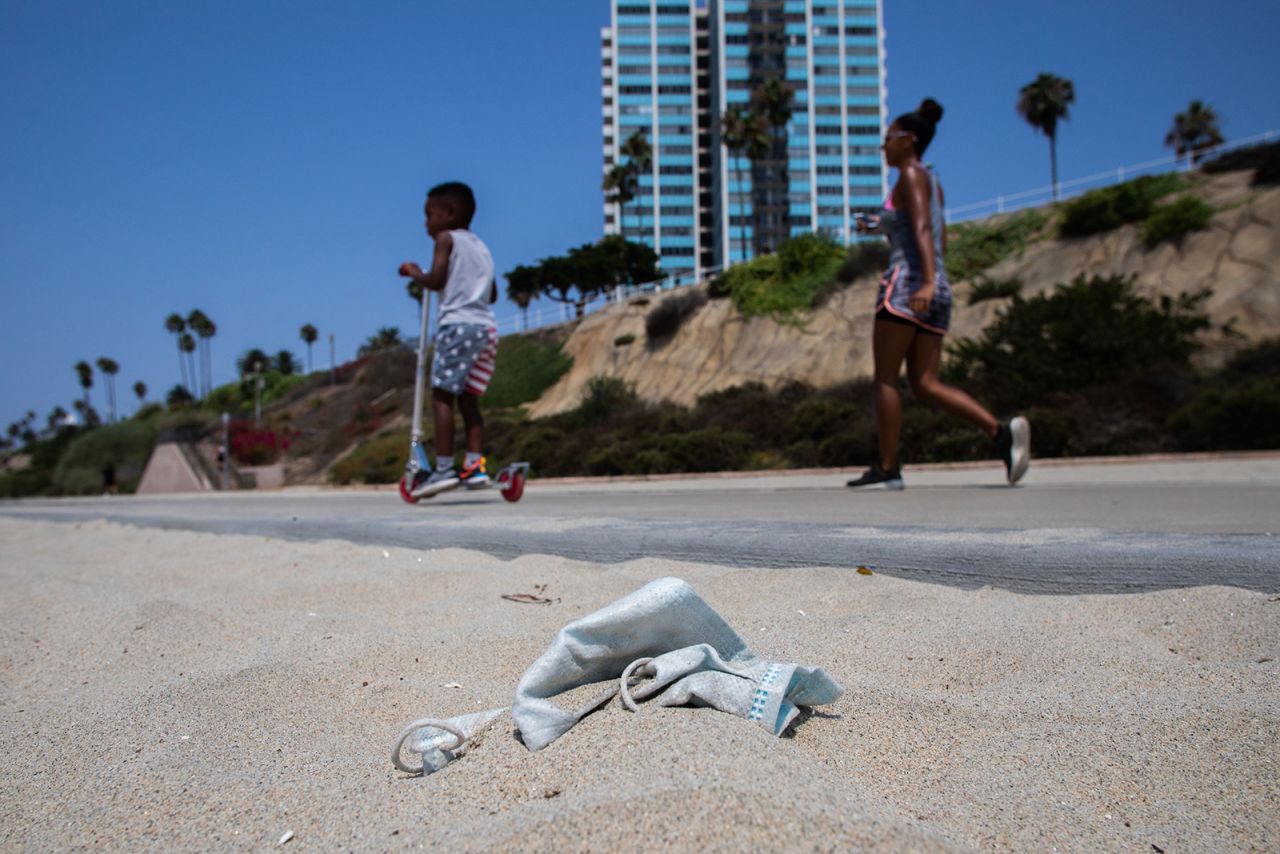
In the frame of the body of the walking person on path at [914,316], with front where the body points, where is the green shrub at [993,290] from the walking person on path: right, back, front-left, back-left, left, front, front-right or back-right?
right

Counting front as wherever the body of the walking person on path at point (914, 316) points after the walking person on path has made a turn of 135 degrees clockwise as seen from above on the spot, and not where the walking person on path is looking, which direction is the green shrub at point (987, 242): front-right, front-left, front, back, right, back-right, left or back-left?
front-left

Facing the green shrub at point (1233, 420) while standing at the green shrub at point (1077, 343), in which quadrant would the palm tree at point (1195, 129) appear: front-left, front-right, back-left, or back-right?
back-left

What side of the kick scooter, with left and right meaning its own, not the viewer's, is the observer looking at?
left

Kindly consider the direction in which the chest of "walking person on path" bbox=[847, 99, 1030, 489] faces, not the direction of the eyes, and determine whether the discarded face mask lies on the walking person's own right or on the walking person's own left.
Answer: on the walking person's own left

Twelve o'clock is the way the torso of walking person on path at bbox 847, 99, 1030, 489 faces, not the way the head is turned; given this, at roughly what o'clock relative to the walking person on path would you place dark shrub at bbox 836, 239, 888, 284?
The dark shrub is roughly at 3 o'clock from the walking person on path.

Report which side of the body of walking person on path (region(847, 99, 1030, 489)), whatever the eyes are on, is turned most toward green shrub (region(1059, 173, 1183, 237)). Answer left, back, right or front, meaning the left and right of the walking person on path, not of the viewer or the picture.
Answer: right

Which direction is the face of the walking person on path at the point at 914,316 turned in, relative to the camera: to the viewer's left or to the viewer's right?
to the viewer's left

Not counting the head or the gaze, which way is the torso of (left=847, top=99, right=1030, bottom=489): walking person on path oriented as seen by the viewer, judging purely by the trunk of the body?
to the viewer's left

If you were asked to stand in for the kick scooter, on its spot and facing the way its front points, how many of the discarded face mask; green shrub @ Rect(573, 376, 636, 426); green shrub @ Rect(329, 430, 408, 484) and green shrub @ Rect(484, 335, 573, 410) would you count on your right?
3

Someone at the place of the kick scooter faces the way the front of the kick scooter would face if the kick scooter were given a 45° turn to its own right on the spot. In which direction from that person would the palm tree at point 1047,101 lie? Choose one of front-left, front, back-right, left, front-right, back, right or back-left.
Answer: right

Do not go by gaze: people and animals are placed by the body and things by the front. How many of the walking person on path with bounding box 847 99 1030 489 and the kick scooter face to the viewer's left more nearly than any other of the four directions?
2

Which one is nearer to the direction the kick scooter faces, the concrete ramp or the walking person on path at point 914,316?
the concrete ramp

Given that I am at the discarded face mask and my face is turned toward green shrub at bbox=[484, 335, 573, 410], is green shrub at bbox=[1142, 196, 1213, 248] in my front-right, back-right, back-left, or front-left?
front-right
